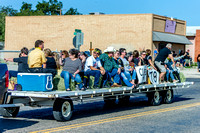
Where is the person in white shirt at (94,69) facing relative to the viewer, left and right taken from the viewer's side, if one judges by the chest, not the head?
facing the viewer and to the right of the viewer

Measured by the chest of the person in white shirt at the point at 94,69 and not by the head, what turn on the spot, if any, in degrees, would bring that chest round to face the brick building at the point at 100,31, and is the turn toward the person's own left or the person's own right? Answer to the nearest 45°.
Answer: approximately 135° to the person's own left

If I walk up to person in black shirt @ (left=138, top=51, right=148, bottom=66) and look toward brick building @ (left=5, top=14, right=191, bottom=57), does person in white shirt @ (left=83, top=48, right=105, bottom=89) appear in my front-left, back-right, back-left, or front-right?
back-left

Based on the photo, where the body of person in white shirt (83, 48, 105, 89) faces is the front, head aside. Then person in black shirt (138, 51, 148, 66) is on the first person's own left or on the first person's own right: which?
on the first person's own left

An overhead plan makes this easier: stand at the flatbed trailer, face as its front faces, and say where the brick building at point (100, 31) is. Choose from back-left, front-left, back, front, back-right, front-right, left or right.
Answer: back-right

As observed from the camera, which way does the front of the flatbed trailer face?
facing the viewer and to the left of the viewer
